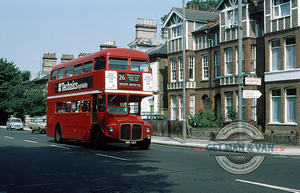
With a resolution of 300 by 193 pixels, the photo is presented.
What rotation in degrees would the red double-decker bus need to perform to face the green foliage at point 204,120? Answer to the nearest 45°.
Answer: approximately 90° to its left

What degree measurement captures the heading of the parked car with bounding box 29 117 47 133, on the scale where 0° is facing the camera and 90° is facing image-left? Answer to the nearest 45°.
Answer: approximately 315°

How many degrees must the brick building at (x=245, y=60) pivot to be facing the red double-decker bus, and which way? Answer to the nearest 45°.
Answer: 0° — it already faces it

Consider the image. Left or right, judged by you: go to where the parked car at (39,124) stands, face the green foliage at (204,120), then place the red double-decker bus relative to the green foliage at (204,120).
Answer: right

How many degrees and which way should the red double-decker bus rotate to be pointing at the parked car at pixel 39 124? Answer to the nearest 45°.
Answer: approximately 135° to its left

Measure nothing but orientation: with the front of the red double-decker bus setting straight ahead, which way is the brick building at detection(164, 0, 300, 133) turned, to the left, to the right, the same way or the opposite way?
to the right
